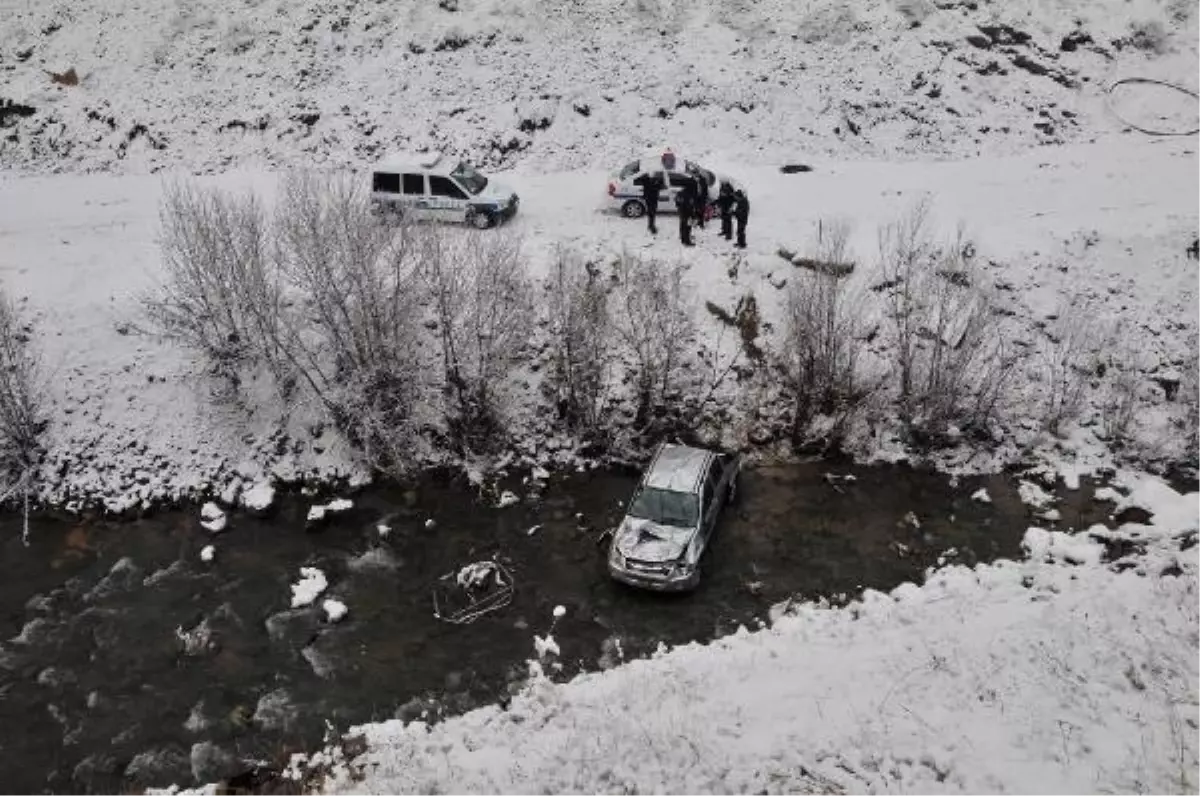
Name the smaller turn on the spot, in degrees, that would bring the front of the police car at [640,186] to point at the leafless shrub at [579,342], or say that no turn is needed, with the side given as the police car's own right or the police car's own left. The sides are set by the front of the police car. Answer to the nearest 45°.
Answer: approximately 90° to the police car's own right

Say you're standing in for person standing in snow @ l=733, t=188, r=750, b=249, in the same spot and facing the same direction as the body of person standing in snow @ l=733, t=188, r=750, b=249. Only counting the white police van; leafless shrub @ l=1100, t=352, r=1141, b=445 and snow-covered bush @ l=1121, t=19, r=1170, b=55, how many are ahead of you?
1

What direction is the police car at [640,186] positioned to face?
to the viewer's right

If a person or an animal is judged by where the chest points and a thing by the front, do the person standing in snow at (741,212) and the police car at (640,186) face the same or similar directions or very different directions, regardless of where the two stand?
very different directions

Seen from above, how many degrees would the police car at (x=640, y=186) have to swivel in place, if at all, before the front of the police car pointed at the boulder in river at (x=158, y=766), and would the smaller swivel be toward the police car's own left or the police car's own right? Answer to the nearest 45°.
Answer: approximately 135° to the police car's own right

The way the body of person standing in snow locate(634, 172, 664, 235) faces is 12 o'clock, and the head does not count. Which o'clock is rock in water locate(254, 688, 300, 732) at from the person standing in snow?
The rock in water is roughly at 1 o'clock from the person standing in snow.

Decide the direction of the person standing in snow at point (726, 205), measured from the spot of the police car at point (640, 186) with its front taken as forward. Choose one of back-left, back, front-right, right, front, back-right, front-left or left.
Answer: front-right

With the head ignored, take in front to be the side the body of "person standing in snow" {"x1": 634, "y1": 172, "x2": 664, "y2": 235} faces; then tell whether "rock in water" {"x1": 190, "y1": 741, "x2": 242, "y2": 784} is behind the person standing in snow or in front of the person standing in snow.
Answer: in front

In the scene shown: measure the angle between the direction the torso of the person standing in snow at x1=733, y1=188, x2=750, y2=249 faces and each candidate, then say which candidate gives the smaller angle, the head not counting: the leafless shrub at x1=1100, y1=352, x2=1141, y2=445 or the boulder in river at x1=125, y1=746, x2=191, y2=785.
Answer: the boulder in river

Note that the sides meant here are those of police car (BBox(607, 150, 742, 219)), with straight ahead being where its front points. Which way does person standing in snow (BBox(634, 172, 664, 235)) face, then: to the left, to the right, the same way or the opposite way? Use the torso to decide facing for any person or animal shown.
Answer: to the right

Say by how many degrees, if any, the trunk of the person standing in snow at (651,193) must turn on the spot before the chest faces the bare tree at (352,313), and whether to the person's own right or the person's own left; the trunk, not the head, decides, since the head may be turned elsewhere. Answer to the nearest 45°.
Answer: approximately 45° to the person's own right

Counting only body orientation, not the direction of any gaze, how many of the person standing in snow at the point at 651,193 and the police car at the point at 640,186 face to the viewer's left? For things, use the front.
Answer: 0

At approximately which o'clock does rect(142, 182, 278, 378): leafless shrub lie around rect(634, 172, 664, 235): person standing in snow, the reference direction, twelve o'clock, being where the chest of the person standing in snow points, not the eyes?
The leafless shrub is roughly at 2 o'clock from the person standing in snow.
